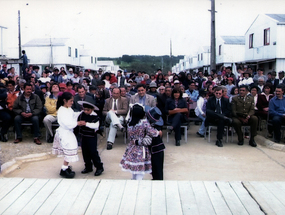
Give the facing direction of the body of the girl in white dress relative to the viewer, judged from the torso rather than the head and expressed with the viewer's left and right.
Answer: facing to the right of the viewer

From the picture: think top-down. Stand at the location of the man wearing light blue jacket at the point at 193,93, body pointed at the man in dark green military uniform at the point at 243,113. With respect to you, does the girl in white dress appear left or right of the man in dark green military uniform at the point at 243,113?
right

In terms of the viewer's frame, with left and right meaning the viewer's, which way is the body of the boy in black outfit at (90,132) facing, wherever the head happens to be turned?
facing the viewer and to the left of the viewer

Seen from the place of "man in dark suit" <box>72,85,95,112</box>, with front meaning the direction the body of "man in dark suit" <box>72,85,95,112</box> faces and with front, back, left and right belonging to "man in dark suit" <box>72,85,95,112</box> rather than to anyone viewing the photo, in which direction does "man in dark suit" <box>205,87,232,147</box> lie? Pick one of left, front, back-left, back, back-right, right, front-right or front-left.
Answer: left

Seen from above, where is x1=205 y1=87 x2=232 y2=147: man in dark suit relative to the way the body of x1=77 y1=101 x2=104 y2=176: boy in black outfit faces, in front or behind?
behind

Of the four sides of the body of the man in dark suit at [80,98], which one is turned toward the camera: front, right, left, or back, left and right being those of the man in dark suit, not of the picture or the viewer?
front

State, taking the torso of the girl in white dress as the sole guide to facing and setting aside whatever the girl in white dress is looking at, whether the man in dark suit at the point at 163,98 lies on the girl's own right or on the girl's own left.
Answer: on the girl's own left

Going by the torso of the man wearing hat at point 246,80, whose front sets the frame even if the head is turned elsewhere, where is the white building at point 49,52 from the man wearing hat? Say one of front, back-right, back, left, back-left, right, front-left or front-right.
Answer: back-right

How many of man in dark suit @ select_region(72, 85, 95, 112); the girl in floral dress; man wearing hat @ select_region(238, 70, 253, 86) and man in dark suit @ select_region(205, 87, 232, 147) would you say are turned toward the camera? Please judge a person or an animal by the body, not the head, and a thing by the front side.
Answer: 3

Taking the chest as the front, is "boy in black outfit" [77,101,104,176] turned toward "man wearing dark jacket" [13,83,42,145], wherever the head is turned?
no

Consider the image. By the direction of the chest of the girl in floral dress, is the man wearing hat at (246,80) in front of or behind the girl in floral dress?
in front

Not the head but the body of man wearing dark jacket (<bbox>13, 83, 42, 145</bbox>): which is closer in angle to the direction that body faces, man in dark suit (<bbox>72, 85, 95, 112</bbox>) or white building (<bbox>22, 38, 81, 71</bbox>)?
the man in dark suit

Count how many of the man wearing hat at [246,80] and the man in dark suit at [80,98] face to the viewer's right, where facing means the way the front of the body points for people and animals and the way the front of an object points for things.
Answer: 0

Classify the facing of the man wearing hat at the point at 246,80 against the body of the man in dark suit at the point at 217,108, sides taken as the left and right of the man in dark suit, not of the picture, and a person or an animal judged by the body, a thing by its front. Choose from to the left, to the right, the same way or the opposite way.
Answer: the same way

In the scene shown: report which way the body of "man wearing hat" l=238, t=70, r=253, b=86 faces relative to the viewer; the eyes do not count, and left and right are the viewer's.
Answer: facing the viewer

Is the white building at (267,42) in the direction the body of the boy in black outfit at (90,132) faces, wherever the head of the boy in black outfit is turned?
no

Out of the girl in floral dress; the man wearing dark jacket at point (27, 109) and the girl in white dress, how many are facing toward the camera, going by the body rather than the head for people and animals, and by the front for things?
1

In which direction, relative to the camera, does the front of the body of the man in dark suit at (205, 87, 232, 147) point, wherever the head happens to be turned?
toward the camera

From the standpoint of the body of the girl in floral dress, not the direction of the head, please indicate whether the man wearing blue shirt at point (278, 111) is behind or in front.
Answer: in front
